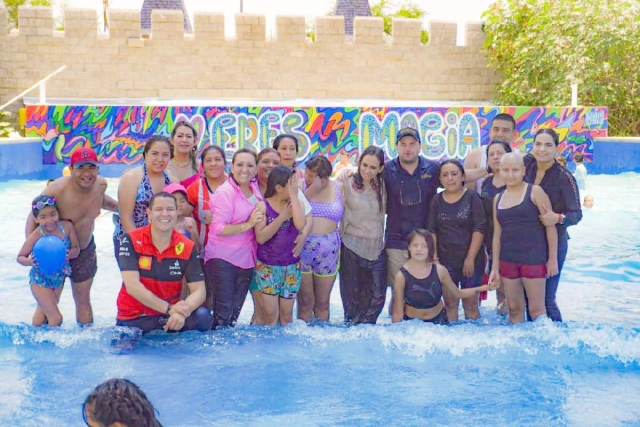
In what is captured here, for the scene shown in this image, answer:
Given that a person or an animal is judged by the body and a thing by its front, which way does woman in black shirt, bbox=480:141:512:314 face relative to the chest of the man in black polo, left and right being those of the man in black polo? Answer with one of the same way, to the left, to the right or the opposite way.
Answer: the same way

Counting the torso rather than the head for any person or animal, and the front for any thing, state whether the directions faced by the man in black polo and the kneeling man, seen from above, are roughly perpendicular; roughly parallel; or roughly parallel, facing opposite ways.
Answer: roughly parallel

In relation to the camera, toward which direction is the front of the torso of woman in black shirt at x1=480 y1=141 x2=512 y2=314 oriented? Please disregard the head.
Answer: toward the camera

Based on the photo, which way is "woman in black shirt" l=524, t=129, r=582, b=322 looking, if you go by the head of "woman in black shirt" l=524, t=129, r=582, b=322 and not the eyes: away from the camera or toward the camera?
toward the camera

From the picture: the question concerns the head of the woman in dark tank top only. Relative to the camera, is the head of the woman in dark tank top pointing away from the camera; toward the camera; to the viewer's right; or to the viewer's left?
toward the camera

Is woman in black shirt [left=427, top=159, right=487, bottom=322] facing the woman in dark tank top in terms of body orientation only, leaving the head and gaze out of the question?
no

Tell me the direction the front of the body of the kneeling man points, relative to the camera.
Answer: toward the camera

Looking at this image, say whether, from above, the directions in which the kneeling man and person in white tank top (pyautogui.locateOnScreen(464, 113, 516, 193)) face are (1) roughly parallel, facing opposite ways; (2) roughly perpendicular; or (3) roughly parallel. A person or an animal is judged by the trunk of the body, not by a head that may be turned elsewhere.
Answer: roughly parallel

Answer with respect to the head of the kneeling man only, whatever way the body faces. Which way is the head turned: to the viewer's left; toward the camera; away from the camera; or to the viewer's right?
toward the camera

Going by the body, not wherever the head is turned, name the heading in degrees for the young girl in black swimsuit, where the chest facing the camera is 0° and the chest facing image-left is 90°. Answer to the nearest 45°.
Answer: approximately 0°

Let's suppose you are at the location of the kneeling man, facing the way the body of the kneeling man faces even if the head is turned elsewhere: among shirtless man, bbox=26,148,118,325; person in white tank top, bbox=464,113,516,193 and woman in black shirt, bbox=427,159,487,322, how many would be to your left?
2

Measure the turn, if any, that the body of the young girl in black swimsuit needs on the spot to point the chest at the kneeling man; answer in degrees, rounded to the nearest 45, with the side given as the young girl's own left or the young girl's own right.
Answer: approximately 45° to the young girl's own right

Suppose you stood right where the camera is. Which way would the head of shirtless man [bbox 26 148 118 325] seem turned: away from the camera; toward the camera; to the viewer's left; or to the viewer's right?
toward the camera

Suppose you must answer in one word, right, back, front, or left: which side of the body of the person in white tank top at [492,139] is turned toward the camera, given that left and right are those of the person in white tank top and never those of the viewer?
front

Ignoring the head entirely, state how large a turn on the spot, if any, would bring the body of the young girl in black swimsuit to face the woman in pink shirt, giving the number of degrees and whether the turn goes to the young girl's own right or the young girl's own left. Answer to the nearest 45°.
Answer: approximately 90° to the young girl's own right

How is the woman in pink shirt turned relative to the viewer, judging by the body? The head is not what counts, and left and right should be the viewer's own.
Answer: facing the viewer and to the right of the viewer

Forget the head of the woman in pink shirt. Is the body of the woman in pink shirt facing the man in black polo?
no
